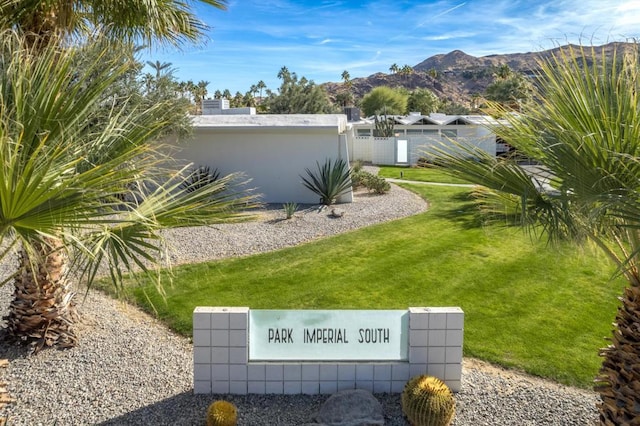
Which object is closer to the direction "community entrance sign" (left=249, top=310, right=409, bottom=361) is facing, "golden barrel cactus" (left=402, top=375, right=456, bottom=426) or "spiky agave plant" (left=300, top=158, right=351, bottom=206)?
the golden barrel cactus

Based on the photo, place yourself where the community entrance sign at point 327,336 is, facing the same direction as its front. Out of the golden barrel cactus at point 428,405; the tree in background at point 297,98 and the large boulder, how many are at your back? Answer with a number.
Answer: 1

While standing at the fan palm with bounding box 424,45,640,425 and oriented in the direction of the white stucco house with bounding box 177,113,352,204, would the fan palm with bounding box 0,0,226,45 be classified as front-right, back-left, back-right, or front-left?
front-left

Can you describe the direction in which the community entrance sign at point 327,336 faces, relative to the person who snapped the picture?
facing the viewer

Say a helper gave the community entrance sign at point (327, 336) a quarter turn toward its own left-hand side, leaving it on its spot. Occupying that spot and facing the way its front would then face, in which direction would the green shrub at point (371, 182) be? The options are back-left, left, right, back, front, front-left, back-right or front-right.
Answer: left

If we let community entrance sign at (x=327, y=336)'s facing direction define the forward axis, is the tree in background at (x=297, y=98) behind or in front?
behind

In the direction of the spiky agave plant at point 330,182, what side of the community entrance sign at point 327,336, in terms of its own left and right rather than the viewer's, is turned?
back

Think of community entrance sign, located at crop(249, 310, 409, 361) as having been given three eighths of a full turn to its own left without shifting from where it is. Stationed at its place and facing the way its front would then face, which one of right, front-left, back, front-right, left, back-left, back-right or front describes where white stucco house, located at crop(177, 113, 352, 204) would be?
front-left

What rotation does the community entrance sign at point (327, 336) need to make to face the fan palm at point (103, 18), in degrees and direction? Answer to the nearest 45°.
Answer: approximately 135° to its right

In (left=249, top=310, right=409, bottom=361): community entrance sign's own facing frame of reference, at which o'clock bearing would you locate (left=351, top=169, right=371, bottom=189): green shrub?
The green shrub is roughly at 6 o'clock from the community entrance sign.

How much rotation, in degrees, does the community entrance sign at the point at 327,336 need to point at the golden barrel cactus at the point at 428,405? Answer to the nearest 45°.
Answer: approximately 45° to its left

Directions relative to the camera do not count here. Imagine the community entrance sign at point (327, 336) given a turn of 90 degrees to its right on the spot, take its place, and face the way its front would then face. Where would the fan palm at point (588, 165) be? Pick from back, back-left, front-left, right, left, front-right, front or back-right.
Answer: back-left

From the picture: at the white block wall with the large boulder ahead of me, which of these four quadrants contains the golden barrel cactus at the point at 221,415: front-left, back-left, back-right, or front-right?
front-right
